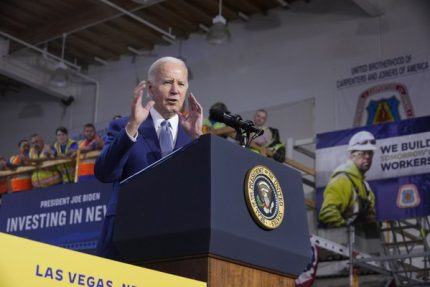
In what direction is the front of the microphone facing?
to the viewer's left

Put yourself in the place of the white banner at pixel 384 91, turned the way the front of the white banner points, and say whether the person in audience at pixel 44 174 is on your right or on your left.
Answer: on your right

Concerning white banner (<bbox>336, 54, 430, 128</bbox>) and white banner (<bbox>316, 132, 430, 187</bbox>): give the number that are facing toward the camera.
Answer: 2

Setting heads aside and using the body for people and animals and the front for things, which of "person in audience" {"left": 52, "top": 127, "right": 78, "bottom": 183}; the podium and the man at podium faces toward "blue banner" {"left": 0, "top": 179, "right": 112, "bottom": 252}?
the person in audience

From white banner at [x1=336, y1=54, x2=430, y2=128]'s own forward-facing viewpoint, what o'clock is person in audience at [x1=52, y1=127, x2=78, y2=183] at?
The person in audience is roughly at 2 o'clock from the white banner.

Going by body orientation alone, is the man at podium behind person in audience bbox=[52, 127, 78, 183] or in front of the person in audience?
in front

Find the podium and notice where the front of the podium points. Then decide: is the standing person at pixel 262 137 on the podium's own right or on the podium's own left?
on the podium's own left

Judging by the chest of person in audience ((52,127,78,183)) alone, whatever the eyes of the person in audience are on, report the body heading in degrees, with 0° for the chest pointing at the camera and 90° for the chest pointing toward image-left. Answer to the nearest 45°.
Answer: approximately 0°

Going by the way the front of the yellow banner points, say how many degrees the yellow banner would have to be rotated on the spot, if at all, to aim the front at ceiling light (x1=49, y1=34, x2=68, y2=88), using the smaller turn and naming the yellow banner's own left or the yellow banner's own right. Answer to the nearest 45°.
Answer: approximately 180°

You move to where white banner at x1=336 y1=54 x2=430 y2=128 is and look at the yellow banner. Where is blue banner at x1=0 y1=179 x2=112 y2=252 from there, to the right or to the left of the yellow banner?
right

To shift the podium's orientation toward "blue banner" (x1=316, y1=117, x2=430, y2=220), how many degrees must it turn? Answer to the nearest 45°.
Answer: approximately 135° to its left
